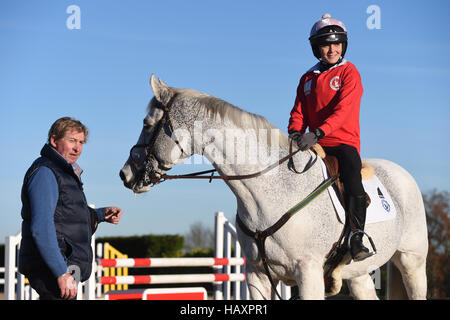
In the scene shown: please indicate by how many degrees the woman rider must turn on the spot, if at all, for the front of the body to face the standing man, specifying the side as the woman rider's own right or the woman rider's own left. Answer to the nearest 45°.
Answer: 0° — they already face them

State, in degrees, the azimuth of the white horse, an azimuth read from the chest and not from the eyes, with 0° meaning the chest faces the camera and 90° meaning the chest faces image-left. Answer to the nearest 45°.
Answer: approximately 45°

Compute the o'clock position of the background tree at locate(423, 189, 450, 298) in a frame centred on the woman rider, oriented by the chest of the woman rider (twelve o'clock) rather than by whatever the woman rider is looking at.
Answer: The background tree is roughly at 5 o'clock from the woman rider.

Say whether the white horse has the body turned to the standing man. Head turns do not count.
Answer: yes

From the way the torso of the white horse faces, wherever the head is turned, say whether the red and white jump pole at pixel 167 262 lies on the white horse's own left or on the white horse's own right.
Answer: on the white horse's own right

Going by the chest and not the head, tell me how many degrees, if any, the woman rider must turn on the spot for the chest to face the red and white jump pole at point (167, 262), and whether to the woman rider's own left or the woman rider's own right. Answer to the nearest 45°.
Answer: approximately 90° to the woman rider's own right

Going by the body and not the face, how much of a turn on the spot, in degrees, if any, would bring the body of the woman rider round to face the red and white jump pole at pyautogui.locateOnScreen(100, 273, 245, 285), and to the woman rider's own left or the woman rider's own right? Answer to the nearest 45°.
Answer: approximately 90° to the woman rider's own right
